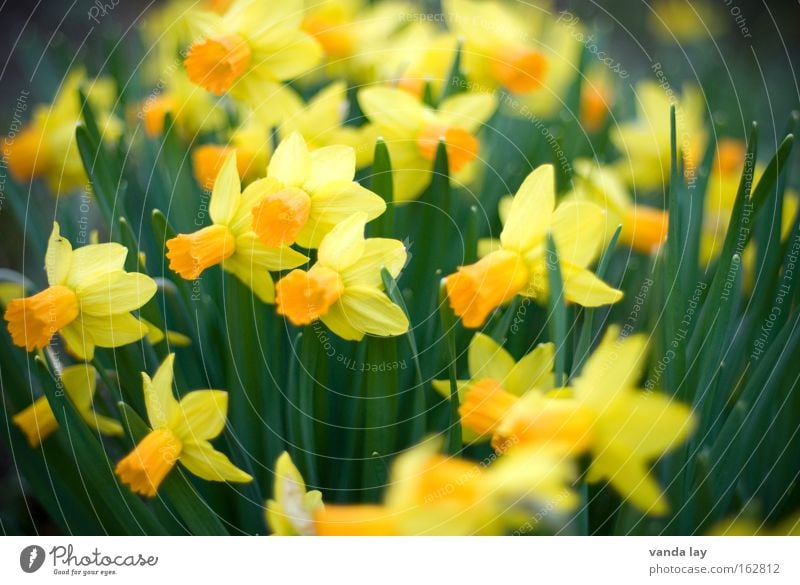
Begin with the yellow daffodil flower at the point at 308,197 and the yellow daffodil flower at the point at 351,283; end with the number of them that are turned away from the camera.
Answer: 0

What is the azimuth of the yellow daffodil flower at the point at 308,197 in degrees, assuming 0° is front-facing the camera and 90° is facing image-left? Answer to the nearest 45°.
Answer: approximately 45°

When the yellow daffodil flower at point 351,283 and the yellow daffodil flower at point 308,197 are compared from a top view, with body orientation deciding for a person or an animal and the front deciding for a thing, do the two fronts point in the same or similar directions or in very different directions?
same or similar directions

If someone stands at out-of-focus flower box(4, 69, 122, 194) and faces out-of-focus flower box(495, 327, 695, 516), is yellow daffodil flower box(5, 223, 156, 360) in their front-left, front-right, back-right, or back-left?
front-right

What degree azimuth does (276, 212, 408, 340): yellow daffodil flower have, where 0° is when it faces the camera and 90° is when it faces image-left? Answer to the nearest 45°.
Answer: approximately 45°
